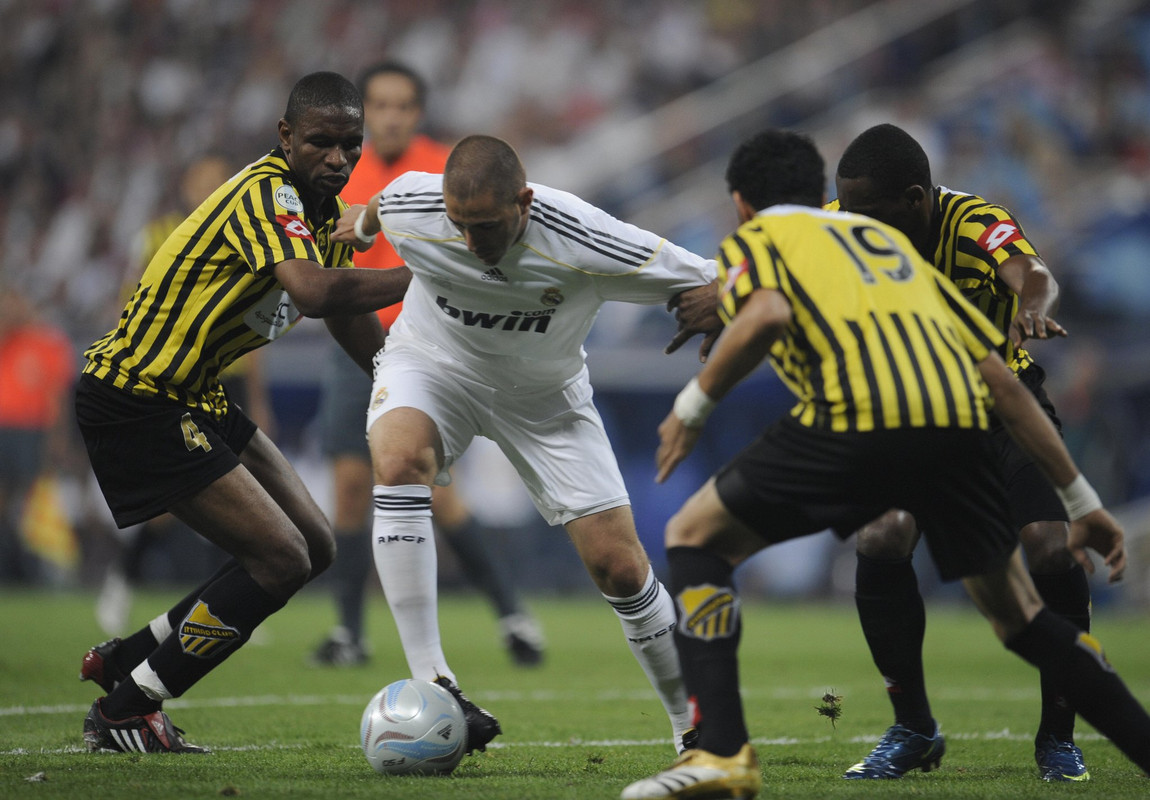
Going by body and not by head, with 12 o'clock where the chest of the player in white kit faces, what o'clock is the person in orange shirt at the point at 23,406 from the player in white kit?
The person in orange shirt is roughly at 5 o'clock from the player in white kit.

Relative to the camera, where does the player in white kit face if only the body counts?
toward the camera
